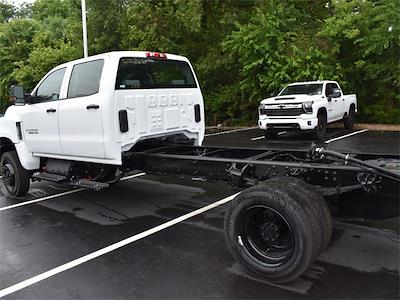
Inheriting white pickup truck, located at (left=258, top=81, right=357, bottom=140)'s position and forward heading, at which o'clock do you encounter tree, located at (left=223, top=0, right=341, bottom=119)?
The tree is roughly at 4 o'clock from the white pickup truck.

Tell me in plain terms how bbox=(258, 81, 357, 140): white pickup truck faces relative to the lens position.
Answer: facing the viewer and to the left of the viewer

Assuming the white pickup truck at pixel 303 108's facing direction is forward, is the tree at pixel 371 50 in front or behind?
behind

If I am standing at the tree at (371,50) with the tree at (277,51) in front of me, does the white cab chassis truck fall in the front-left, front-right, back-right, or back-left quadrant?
front-left

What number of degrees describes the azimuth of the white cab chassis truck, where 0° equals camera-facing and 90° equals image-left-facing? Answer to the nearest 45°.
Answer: approximately 135°

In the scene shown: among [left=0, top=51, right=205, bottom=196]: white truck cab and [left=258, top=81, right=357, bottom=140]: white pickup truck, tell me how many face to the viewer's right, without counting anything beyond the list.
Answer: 0

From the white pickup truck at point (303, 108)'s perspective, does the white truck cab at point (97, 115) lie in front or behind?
in front

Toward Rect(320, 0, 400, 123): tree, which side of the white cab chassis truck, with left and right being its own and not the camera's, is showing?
right

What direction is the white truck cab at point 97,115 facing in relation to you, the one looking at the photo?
facing away from the viewer and to the left of the viewer

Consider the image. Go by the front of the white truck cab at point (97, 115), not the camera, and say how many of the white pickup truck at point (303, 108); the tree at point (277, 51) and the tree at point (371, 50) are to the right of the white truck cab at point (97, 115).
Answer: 3

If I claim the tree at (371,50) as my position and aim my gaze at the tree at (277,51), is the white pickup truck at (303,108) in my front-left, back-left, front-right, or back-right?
front-left

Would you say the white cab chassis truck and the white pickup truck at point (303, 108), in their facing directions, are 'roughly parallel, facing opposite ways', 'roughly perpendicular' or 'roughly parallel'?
roughly perpendicular
